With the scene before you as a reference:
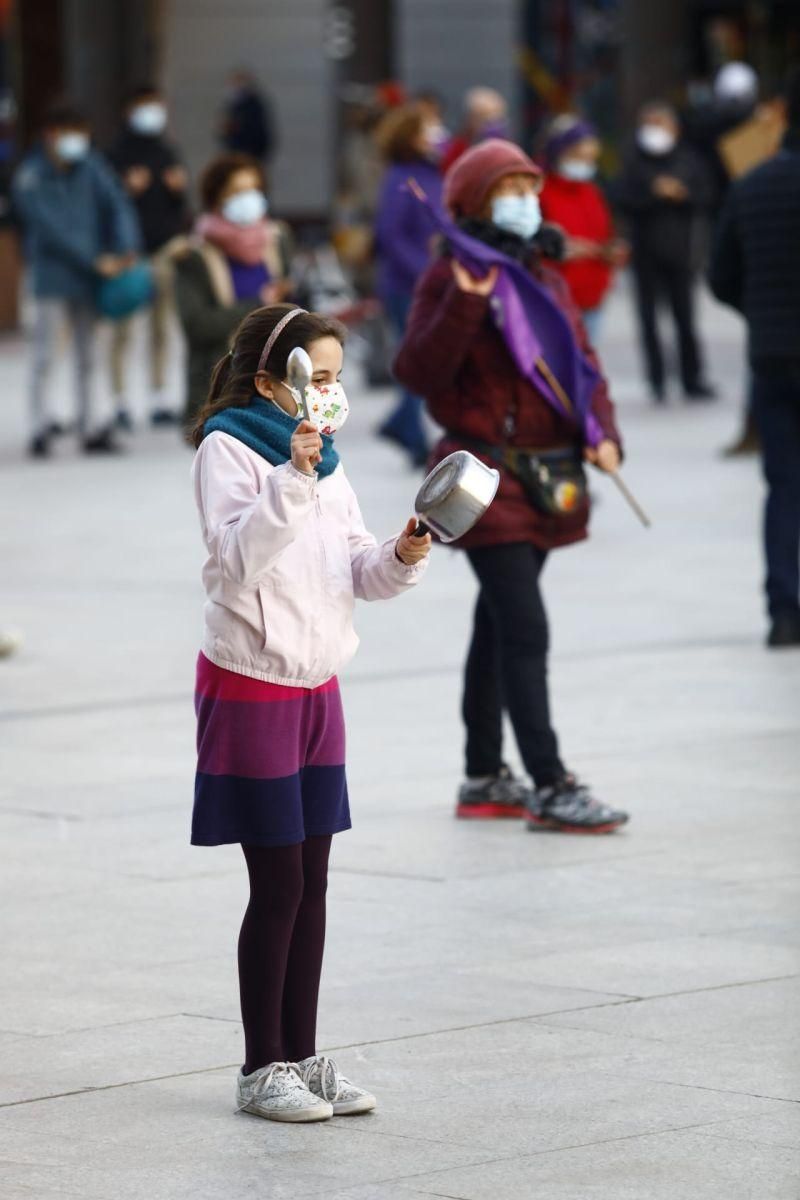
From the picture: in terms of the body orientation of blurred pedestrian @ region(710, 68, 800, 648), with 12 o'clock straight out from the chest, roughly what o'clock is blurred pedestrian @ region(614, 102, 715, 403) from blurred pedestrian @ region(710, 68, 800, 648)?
blurred pedestrian @ region(614, 102, 715, 403) is roughly at 12 o'clock from blurred pedestrian @ region(710, 68, 800, 648).

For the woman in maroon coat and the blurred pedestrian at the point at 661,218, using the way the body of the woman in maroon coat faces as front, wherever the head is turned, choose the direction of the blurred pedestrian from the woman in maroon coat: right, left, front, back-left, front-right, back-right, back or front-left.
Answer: back-left

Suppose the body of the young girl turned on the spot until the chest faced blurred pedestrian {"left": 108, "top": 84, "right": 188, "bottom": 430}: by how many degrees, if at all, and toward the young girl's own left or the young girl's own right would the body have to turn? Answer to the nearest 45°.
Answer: approximately 135° to the young girl's own left

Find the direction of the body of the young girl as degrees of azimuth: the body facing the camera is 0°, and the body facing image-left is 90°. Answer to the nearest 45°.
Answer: approximately 315°

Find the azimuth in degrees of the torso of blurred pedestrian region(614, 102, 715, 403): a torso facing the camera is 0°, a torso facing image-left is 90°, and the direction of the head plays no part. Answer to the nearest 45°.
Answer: approximately 0°

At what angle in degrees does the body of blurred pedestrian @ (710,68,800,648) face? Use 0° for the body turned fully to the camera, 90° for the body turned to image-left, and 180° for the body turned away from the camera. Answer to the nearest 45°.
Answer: approximately 180°

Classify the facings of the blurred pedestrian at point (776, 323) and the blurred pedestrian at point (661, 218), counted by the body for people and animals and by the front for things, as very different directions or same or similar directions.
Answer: very different directions

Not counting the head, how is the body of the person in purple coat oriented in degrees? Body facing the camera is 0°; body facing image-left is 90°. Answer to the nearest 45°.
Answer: approximately 270°
